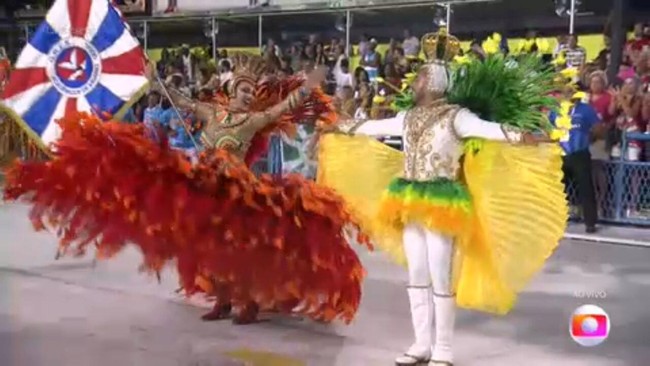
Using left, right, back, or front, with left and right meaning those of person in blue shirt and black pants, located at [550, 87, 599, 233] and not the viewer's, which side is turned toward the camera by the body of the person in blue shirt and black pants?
left

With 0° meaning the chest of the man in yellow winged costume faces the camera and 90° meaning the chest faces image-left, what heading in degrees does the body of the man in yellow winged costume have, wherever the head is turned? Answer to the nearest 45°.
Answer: approximately 45°

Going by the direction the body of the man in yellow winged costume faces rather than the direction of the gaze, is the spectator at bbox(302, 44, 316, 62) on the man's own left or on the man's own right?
on the man's own right

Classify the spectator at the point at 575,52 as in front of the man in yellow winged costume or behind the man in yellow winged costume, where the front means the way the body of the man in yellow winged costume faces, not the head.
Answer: behind

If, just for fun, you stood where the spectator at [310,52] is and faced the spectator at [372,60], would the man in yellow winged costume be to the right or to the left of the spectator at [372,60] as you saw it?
right
